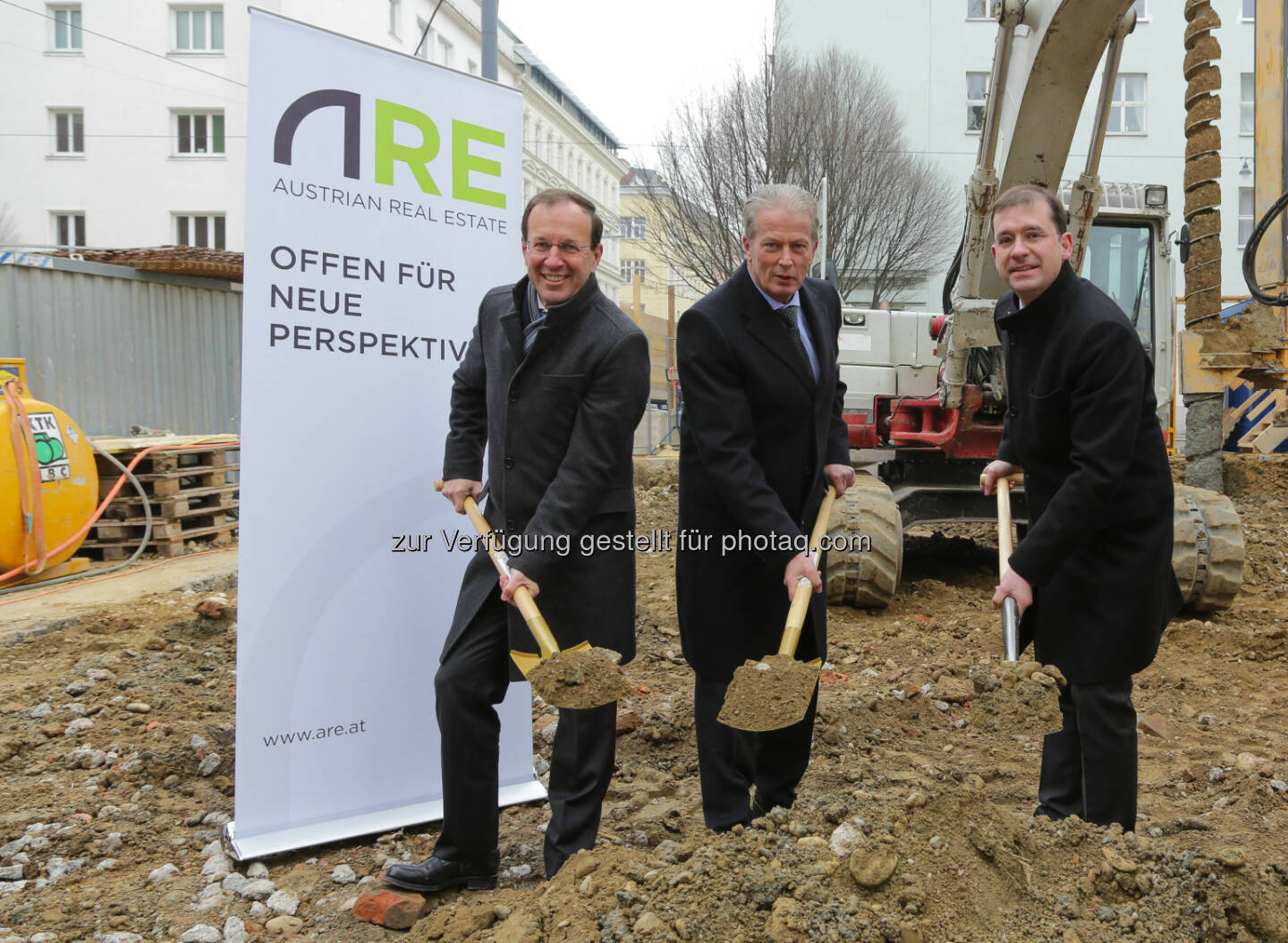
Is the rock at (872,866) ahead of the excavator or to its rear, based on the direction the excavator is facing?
ahead

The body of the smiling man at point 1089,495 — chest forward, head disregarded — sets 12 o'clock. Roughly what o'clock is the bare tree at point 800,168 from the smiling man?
The bare tree is roughly at 4 o'clock from the smiling man.

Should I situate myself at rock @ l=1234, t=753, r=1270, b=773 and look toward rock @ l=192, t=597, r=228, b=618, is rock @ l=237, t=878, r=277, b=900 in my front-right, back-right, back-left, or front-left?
front-left

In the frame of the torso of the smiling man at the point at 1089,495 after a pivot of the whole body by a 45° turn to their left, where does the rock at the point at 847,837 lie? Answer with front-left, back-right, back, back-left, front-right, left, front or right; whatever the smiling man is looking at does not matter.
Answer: front-right

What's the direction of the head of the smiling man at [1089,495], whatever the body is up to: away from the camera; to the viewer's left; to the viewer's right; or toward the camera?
toward the camera

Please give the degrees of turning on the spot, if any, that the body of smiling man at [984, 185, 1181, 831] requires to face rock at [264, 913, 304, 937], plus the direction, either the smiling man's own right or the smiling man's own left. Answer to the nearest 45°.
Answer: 0° — they already face it

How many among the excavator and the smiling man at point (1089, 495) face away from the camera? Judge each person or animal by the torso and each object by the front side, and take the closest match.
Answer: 0

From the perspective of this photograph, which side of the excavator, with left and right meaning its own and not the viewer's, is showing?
front

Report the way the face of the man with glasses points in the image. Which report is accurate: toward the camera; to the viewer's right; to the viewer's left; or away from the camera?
toward the camera

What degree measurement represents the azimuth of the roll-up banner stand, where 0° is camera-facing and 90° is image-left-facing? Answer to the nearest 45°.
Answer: approximately 315°

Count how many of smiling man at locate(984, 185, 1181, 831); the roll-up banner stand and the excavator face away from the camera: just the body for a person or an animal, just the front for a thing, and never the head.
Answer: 0

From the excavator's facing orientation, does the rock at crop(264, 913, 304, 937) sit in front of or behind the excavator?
in front

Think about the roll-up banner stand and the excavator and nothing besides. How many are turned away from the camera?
0

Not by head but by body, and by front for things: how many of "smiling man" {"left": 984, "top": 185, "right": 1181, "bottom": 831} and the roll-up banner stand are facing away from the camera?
0
